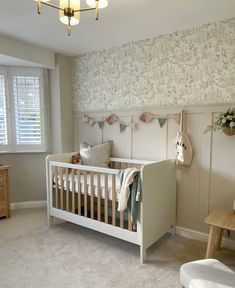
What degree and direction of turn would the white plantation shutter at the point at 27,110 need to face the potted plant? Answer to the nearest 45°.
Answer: approximately 45° to its left

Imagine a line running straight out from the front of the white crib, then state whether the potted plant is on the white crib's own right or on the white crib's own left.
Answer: on the white crib's own left

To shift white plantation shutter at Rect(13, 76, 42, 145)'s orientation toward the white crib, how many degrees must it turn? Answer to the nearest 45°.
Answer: approximately 45° to its left

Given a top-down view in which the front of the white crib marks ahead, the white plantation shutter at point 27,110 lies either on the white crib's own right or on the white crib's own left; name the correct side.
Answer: on the white crib's own right
